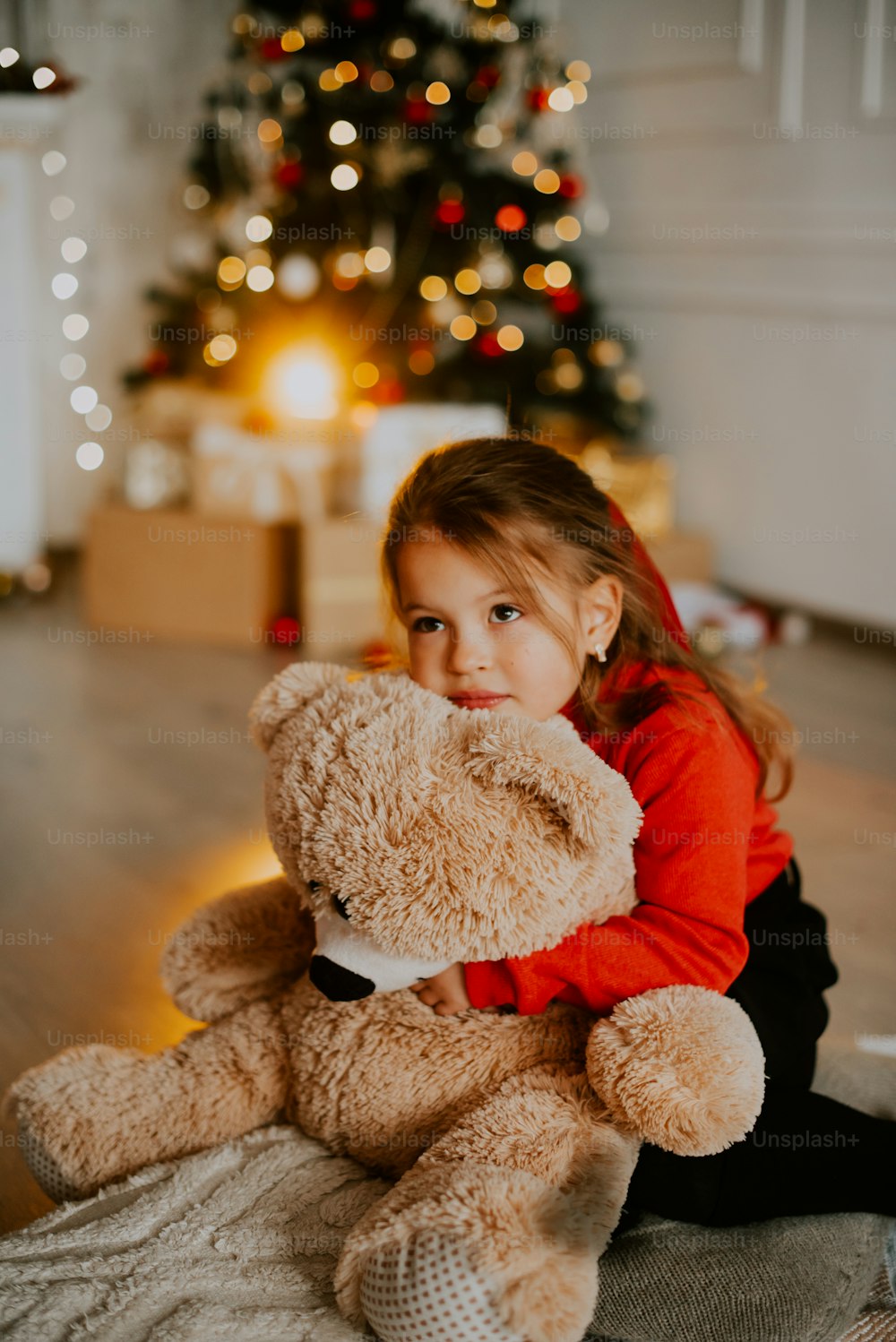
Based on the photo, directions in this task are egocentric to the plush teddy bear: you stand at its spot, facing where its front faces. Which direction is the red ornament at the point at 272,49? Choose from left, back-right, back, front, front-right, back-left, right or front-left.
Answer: back-right

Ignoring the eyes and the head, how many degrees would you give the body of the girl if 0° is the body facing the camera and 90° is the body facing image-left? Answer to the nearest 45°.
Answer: approximately 90°

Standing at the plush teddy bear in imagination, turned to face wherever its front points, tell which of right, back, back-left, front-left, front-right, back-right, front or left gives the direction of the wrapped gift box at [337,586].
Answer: back-right

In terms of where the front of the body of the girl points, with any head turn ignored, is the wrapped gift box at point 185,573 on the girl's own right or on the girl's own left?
on the girl's own right

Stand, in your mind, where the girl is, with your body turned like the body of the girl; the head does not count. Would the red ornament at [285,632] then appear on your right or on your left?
on your right

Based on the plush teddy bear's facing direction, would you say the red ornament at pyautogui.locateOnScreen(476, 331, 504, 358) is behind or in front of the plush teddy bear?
behind

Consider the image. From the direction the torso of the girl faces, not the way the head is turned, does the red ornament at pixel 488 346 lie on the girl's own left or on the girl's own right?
on the girl's own right

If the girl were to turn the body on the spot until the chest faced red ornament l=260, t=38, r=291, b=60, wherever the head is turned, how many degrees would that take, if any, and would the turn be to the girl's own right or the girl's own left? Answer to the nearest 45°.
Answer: approximately 90° to the girl's own right

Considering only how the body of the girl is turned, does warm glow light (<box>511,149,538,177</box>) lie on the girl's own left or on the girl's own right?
on the girl's own right

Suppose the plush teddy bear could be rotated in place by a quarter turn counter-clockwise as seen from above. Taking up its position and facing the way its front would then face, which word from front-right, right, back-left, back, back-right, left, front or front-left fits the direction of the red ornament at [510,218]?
back-left
